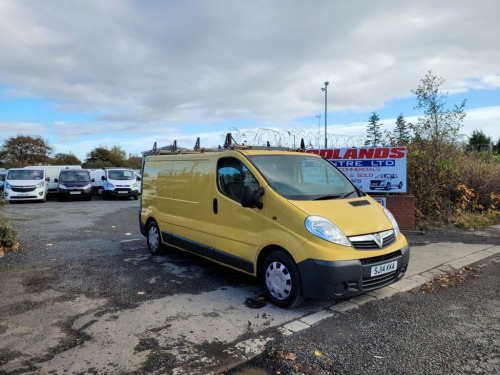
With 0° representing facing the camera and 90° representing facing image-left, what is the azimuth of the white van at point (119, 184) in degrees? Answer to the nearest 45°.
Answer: approximately 0°

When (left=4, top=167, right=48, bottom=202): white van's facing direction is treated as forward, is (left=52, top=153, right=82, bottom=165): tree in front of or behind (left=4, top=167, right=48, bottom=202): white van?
behind

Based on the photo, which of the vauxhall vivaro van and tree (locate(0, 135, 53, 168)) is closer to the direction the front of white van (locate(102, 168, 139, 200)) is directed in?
the vauxhall vivaro van

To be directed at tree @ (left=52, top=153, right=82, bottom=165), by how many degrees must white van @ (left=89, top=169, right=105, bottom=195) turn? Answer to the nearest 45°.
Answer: approximately 180°

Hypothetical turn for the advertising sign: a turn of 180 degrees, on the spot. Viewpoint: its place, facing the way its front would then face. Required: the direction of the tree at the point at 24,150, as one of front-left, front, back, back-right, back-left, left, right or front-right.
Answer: front-left

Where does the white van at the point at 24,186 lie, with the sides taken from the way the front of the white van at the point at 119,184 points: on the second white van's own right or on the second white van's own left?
on the second white van's own right

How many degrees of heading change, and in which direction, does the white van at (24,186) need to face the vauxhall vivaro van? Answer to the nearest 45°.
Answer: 0° — it already faces it

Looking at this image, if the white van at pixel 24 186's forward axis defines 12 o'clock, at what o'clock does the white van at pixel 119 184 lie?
the white van at pixel 119 184 is roughly at 9 o'clock from the white van at pixel 24 186.

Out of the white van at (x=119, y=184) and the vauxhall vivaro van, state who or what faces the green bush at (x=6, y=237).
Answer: the white van

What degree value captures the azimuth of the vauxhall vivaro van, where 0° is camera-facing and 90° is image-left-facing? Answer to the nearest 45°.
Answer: approximately 315°
